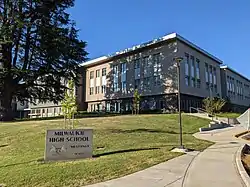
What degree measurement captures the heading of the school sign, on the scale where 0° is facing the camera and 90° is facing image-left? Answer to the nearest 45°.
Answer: approximately 0°

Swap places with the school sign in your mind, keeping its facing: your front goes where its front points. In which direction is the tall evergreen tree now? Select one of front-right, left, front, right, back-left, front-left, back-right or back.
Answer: back
